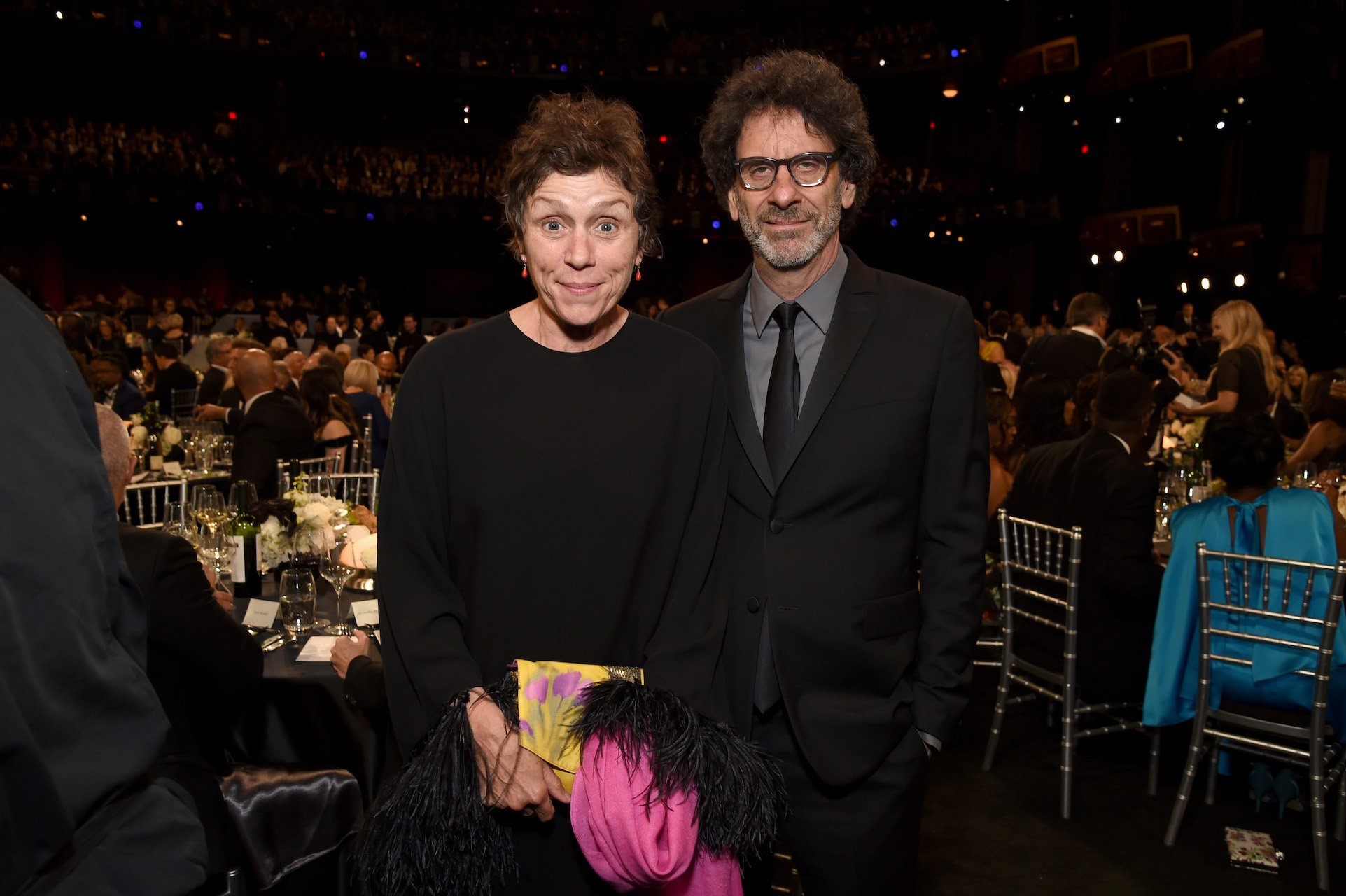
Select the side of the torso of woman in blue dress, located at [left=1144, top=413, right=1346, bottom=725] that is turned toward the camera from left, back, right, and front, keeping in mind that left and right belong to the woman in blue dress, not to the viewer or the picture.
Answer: back

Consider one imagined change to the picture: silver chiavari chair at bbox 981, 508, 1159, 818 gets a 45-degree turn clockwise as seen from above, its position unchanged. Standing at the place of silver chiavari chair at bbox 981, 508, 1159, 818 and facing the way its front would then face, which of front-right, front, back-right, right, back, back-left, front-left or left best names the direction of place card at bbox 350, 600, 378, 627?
back-right

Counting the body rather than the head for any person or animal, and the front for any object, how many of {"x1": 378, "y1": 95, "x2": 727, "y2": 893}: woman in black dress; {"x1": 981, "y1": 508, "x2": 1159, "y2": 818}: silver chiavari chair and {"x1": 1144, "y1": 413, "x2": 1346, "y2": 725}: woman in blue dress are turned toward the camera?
1

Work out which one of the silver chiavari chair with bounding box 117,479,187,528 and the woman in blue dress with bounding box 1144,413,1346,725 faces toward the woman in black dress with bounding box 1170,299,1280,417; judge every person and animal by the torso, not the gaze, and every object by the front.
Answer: the woman in blue dress

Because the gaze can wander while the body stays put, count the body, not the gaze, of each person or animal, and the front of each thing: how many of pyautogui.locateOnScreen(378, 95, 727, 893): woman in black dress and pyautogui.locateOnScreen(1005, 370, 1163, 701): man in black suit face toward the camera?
1

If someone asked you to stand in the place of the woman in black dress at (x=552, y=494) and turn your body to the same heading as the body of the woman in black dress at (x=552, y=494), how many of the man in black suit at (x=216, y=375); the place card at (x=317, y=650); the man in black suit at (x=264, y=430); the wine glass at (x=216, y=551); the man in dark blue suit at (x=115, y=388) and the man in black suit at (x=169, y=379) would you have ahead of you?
0

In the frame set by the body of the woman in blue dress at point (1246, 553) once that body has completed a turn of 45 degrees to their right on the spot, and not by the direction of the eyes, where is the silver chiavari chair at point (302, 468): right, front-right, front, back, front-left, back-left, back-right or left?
back-left

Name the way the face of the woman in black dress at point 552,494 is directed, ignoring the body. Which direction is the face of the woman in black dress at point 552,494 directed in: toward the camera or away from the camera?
toward the camera

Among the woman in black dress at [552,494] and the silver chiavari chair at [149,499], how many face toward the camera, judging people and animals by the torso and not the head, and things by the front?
1

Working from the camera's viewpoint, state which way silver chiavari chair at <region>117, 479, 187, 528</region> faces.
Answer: facing away from the viewer

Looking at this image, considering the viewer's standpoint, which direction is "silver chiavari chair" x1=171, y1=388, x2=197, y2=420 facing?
facing away from the viewer

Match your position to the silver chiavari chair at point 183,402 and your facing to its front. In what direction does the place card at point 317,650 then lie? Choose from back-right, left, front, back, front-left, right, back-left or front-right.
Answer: back

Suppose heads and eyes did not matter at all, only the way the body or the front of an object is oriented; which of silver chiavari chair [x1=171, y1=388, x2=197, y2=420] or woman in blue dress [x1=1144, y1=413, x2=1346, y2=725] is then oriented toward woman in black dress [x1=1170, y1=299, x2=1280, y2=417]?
the woman in blue dress

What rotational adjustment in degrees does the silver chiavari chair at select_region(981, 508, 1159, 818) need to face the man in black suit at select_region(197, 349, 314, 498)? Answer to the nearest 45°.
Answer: approximately 135° to its left

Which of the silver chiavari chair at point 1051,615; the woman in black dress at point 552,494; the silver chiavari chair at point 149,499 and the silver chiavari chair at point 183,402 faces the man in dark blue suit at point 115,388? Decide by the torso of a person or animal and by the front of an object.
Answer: the silver chiavari chair at point 149,499
